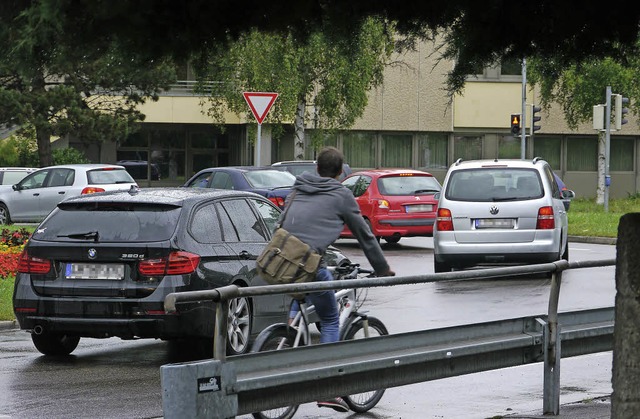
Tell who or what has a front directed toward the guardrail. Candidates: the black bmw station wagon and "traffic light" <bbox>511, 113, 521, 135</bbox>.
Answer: the traffic light

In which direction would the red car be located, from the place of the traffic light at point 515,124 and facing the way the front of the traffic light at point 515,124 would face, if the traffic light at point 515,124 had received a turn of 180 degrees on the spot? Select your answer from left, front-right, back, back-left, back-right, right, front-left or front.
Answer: back

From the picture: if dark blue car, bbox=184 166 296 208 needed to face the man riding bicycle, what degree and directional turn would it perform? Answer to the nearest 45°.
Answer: approximately 135° to its left

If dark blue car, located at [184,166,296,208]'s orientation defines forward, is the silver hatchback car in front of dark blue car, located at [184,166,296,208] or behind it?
in front

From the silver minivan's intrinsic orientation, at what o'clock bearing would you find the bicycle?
The bicycle is roughly at 6 o'clock from the silver minivan.

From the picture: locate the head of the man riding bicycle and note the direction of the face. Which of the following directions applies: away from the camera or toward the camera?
away from the camera

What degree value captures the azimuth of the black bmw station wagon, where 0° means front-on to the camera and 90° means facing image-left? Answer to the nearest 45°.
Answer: approximately 225°

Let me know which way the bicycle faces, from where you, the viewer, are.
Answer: facing away from the viewer and to the right of the viewer

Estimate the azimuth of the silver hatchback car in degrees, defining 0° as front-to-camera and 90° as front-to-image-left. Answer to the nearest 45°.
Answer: approximately 135°

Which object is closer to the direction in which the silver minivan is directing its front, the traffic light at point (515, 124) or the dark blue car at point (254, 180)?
the traffic light

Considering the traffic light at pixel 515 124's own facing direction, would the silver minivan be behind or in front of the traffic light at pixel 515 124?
in front

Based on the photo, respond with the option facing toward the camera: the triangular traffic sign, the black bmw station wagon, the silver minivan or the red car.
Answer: the triangular traffic sign

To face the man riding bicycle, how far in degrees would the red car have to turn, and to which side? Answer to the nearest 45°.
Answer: approximately 135° to its left

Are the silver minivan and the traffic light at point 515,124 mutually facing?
yes

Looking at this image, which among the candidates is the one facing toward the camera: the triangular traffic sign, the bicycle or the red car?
the triangular traffic sign

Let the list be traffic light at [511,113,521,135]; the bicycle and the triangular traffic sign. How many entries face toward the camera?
2

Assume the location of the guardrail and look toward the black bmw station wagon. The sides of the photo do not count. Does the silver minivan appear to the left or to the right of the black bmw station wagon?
right

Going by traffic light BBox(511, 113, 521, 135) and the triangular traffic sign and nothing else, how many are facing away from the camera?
0

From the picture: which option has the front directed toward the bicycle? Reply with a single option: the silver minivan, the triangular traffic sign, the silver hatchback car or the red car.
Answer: the triangular traffic sign

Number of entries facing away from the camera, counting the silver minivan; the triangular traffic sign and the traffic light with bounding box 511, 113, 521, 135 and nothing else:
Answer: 1
